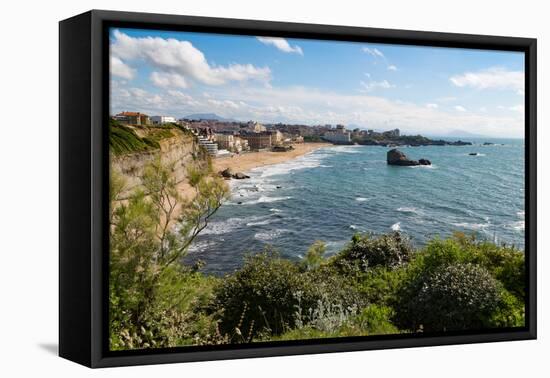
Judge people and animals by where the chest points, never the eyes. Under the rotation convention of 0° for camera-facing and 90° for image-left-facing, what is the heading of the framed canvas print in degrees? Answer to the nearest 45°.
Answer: approximately 315°
